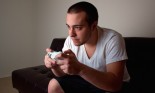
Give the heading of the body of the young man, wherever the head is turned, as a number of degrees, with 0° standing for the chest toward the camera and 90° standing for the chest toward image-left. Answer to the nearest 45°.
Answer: approximately 45°
